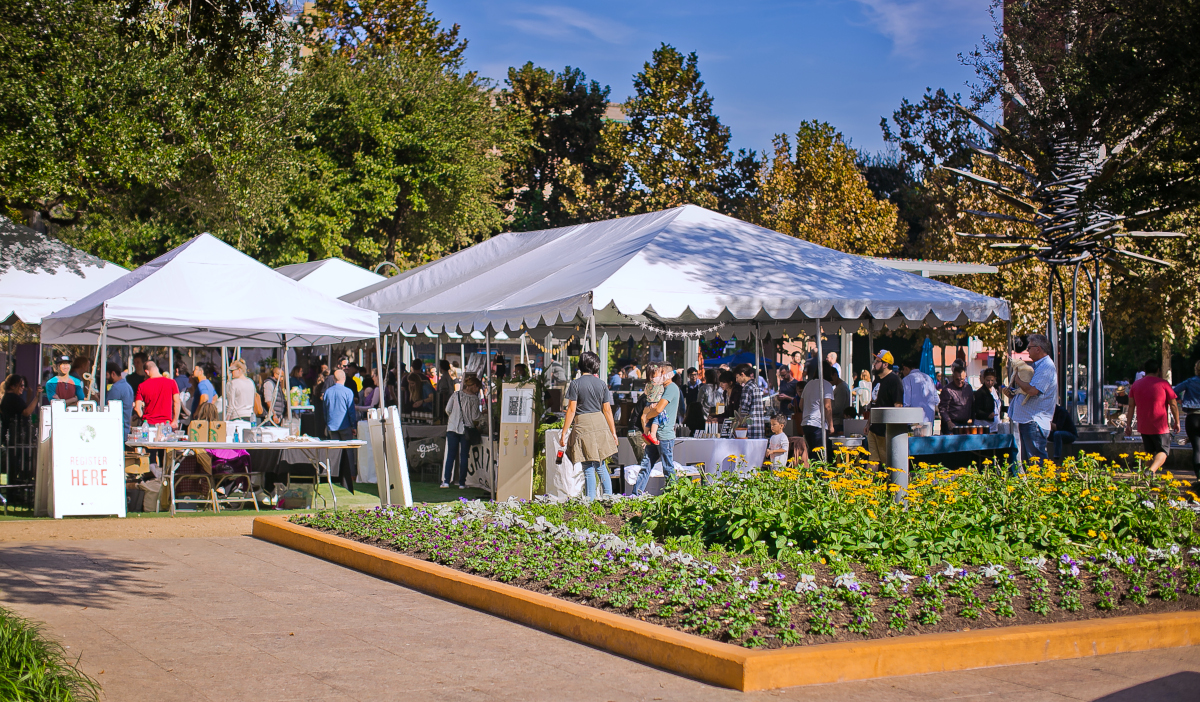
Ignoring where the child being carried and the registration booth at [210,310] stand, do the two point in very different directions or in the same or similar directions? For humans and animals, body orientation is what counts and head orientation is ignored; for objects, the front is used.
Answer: same or similar directions

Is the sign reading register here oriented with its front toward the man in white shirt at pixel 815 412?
no

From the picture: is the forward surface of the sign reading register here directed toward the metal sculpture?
no

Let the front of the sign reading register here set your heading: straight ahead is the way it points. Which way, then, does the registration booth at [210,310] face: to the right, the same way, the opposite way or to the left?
the same way

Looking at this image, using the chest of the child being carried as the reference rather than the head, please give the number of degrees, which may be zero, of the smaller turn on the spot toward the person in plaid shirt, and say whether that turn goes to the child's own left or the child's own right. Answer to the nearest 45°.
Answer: approximately 90° to the child's own left

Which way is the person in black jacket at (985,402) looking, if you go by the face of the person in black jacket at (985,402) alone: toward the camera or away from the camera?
toward the camera

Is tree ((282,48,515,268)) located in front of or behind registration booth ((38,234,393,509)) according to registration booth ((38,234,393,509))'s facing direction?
behind

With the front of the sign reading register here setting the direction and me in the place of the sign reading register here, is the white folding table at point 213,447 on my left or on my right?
on my left

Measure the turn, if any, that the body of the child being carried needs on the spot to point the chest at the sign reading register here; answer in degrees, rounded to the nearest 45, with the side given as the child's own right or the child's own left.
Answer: approximately 135° to the child's own right

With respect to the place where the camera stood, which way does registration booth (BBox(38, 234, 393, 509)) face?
facing the viewer

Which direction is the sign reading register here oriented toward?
toward the camera

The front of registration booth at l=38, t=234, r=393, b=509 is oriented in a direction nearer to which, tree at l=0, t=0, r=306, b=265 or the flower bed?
the flower bed

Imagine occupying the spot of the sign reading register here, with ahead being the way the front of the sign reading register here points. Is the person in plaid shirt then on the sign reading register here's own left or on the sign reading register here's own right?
on the sign reading register here's own left

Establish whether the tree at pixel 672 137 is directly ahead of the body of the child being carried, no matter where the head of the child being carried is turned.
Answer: no

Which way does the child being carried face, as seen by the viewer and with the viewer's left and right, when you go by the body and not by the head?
facing the viewer and to the right of the viewer

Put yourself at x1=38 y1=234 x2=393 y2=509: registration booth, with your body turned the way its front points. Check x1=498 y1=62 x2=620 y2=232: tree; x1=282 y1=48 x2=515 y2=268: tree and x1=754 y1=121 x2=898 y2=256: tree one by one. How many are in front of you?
0

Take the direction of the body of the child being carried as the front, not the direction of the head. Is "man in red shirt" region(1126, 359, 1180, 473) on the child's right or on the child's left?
on the child's left

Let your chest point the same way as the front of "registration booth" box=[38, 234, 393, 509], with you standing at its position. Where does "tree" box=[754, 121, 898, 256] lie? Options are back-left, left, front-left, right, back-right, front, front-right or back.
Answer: back-left

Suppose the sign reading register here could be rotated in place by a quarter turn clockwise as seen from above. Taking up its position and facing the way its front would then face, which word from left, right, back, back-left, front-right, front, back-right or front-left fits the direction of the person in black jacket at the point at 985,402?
back

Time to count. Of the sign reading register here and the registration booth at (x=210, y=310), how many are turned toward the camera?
2
